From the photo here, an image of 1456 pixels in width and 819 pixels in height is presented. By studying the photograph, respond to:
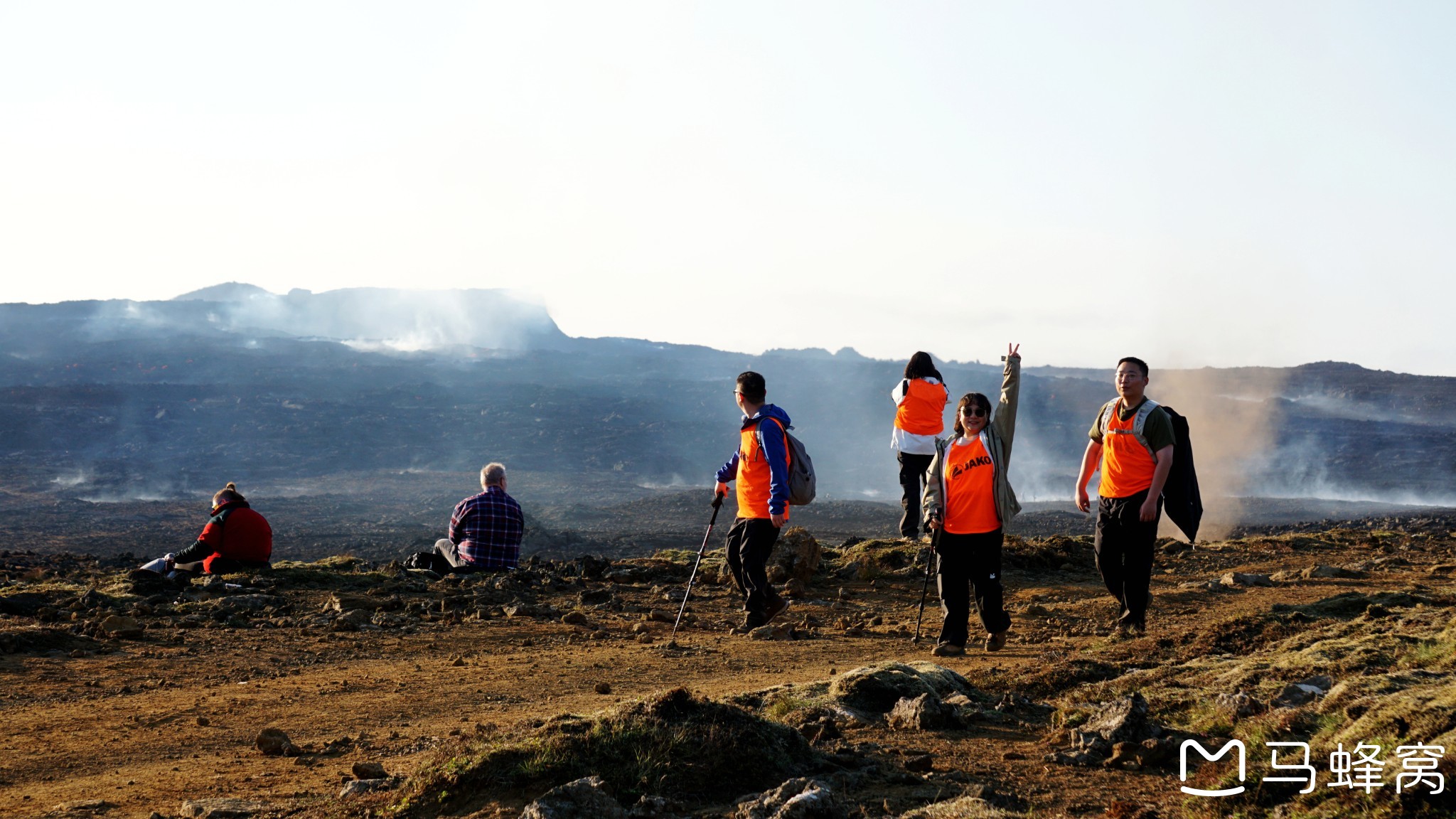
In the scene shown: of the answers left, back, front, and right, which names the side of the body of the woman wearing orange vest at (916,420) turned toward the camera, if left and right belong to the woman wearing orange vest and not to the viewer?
back

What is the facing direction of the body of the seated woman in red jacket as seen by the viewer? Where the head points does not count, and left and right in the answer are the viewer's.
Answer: facing away from the viewer and to the left of the viewer

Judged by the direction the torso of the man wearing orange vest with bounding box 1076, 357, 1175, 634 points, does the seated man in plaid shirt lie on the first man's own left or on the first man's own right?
on the first man's own right

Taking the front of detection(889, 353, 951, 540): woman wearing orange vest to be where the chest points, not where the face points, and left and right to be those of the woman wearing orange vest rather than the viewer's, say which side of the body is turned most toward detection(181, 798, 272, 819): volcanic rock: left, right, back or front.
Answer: back

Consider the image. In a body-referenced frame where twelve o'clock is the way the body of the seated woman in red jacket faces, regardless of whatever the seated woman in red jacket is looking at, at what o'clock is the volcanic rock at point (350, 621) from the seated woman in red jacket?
The volcanic rock is roughly at 7 o'clock from the seated woman in red jacket.

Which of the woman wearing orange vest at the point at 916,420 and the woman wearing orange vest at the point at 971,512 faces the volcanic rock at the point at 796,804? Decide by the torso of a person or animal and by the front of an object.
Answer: the woman wearing orange vest at the point at 971,512

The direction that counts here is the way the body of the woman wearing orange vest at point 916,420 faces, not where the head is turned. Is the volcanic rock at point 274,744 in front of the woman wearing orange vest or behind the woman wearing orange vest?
behind

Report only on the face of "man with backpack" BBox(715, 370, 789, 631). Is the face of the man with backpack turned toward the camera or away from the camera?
away from the camera

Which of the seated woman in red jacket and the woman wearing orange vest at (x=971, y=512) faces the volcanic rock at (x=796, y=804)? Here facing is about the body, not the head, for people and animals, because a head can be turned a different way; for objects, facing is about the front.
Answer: the woman wearing orange vest

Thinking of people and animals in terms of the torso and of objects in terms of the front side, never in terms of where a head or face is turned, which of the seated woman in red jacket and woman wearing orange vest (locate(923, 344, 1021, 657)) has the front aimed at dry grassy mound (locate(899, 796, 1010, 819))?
the woman wearing orange vest

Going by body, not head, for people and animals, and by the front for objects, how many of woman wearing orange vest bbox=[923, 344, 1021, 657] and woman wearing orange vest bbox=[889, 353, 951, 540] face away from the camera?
1

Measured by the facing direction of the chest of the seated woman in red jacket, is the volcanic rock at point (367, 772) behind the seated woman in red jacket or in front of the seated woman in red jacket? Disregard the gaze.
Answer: behind

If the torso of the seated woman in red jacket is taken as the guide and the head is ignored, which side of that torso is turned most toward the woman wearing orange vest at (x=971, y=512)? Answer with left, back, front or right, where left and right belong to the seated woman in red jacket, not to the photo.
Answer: back

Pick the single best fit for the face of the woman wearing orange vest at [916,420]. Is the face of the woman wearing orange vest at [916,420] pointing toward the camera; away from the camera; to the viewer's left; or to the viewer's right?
away from the camera

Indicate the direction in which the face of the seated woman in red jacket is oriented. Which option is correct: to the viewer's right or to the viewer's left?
to the viewer's left
